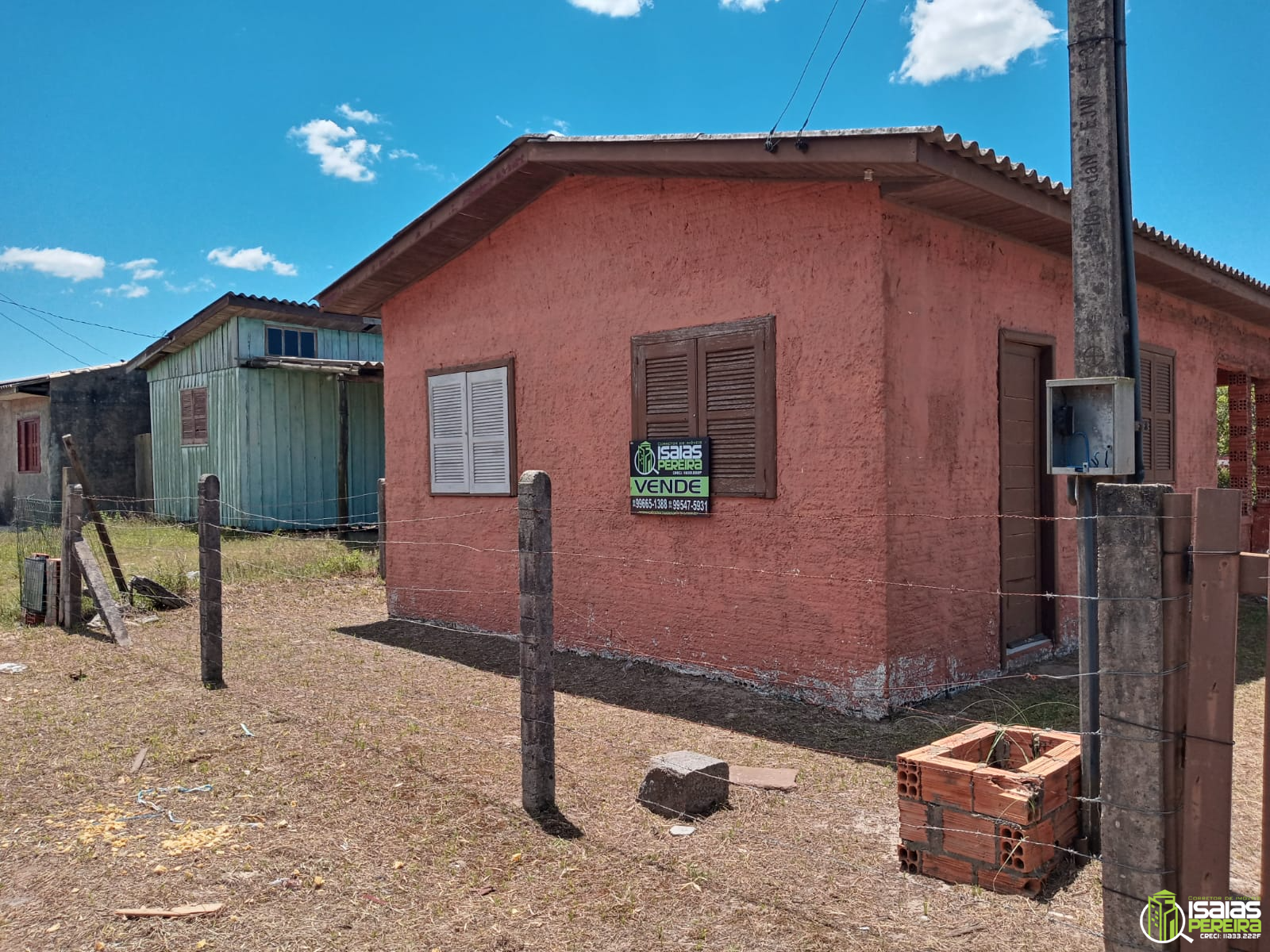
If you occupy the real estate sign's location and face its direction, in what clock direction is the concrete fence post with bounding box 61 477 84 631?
The concrete fence post is roughly at 2 o'clock from the real estate sign.

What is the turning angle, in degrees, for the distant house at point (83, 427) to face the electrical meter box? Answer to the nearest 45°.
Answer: approximately 45° to its left

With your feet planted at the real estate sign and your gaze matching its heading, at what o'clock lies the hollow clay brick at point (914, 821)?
The hollow clay brick is roughly at 10 o'clock from the real estate sign.

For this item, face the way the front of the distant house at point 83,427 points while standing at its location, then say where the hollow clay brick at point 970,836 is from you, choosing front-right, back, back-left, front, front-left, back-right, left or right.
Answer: front-left

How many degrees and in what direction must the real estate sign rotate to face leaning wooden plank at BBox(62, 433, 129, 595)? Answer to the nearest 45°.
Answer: approximately 45° to its right

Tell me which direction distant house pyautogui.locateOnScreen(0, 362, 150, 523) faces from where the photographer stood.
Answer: facing the viewer and to the left of the viewer

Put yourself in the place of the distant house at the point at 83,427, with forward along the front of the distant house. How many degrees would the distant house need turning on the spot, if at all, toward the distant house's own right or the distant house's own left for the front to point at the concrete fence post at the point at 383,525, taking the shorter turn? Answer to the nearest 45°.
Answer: approximately 45° to the distant house's own left

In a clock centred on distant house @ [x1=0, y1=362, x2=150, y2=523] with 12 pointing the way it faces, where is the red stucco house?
The red stucco house is roughly at 10 o'clock from the distant house.

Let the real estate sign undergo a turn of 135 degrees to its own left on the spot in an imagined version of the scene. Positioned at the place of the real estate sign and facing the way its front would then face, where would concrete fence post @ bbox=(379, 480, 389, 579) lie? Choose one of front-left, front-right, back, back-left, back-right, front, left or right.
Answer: back-left

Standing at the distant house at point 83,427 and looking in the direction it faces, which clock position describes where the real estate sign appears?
The real estate sign is roughly at 10 o'clock from the distant house.

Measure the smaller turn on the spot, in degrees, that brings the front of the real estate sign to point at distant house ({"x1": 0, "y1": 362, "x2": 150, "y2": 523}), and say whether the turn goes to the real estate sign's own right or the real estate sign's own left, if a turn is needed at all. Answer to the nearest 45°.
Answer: approximately 90° to the real estate sign's own right

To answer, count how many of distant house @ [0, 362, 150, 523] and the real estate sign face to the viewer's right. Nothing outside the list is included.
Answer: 0

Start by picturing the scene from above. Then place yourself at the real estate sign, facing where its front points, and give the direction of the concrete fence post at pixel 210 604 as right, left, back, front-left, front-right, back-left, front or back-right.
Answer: front-right
